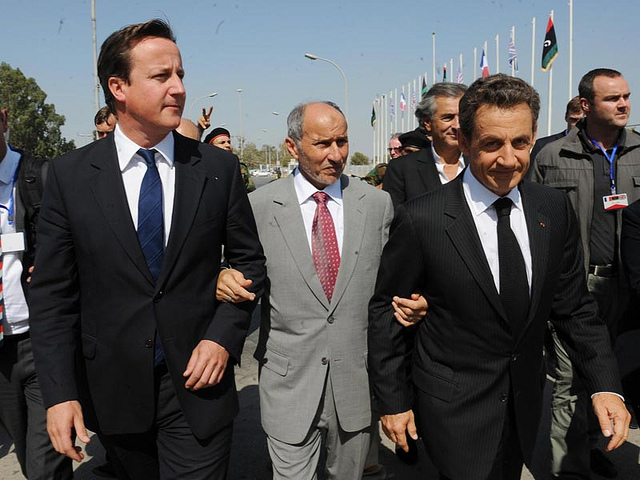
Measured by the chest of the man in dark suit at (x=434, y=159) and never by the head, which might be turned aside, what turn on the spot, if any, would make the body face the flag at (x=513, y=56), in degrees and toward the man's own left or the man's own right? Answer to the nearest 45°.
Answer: approximately 135° to the man's own left

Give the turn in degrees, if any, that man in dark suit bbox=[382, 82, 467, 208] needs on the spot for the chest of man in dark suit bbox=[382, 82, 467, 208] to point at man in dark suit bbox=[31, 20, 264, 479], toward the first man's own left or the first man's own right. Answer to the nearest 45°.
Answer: approximately 90° to the first man's own right

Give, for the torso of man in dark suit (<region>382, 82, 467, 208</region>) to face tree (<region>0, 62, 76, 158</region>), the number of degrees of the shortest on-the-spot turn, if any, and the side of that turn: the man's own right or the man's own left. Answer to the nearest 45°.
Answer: approximately 180°

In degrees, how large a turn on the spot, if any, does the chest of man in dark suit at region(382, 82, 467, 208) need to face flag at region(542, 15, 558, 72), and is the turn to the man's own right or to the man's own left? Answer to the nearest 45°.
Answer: approximately 135° to the man's own left

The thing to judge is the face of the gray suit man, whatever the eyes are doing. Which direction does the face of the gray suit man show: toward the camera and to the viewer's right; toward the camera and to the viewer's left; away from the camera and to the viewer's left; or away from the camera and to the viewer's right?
toward the camera and to the viewer's right

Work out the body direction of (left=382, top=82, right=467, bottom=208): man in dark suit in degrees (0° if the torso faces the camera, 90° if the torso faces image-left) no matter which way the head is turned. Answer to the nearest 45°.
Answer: approximately 315°

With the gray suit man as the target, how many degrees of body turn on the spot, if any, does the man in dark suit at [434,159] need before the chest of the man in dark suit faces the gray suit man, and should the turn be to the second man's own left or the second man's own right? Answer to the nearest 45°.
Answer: approximately 90° to the second man's own right
